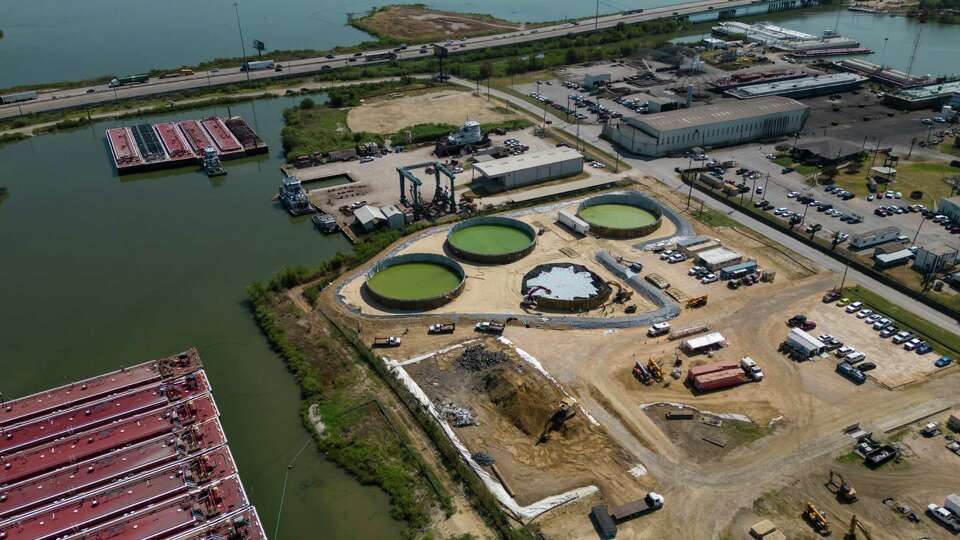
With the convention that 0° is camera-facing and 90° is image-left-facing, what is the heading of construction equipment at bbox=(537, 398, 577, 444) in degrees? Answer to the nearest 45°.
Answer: approximately 45°

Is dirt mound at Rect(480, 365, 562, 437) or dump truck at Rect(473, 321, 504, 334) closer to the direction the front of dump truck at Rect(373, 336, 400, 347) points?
the dump truck

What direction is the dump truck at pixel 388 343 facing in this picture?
to the viewer's right

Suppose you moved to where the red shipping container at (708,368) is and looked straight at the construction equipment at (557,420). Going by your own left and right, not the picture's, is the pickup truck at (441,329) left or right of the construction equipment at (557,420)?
right

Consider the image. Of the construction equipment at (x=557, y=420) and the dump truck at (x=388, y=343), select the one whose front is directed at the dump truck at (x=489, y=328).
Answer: the dump truck at (x=388, y=343)

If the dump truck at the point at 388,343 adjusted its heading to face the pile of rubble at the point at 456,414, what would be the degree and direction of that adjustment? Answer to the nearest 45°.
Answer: approximately 45° to its right

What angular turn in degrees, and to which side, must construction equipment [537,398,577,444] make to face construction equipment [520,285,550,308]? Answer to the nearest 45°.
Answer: approximately 135° to its right

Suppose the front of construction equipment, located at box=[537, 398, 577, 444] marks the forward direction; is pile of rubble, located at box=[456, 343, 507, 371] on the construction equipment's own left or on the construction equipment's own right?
on the construction equipment's own right
